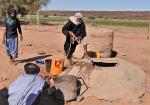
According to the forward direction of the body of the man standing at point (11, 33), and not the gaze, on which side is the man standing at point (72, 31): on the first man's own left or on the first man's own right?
on the first man's own left
